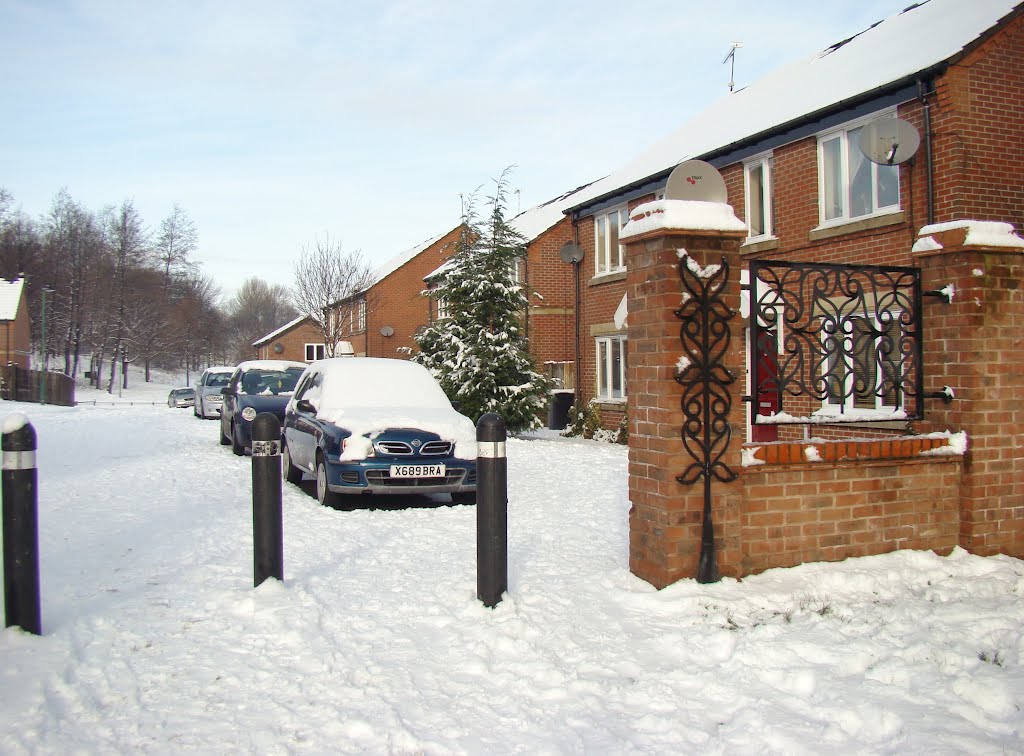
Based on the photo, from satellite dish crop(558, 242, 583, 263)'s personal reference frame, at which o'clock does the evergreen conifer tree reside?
The evergreen conifer tree is roughly at 1 o'clock from the satellite dish.

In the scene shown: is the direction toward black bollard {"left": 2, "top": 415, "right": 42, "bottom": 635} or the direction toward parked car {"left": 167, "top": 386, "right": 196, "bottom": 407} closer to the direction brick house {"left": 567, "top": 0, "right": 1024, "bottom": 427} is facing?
the black bollard

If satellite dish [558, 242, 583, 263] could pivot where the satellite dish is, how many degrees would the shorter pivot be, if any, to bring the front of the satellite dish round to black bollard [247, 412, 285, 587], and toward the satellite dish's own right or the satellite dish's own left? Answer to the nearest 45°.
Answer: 0° — it already faces it

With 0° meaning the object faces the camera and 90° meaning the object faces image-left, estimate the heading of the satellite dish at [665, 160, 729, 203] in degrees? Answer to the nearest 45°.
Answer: approximately 0°

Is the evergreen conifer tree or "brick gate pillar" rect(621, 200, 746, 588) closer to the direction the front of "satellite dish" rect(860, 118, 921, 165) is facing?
the brick gate pillar

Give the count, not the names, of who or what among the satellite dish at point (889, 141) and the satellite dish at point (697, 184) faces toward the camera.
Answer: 2
